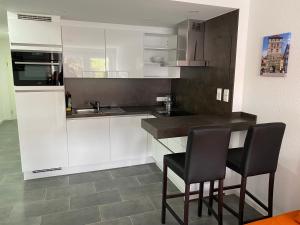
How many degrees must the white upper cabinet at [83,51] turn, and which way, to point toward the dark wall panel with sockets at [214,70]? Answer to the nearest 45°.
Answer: approximately 45° to its left

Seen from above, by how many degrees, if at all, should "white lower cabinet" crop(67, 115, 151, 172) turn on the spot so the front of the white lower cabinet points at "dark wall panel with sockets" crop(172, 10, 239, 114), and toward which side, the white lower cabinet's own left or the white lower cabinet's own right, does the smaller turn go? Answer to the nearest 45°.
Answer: approximately 45° to the white lower cabinet's own left

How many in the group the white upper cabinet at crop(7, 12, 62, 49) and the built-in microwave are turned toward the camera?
2

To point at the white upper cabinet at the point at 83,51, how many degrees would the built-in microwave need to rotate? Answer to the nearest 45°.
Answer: approximately 90° to its left

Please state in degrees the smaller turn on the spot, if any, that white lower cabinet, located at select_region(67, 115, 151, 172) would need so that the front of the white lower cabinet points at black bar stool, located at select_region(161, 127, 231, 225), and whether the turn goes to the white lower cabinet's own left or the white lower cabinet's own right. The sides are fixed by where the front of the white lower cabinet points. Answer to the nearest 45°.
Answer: approximately 45° to the white lower cabinet's own left

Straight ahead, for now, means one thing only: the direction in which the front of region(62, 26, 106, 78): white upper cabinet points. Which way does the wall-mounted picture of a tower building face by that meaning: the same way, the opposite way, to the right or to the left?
to the right

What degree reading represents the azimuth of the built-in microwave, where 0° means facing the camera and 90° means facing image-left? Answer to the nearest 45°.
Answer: approximately 0°
